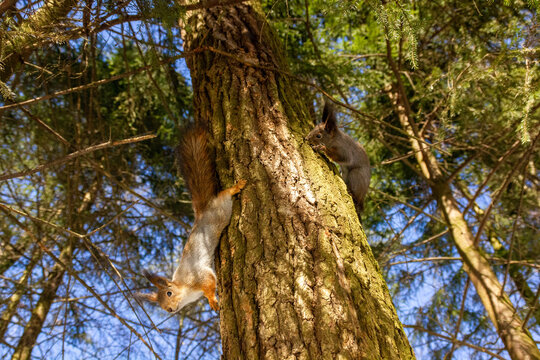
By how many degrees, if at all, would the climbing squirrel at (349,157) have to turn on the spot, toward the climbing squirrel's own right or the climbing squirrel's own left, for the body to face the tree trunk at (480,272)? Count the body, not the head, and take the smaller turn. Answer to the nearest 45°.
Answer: approximately 135° to the climbing squirrel's own right

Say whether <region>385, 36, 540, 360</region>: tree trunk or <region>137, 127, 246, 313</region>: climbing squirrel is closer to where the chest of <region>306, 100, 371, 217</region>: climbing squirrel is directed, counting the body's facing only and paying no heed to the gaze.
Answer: the climbing squirrel

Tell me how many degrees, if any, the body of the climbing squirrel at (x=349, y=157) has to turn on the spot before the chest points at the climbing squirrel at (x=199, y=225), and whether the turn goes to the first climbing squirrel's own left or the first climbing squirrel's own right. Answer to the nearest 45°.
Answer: approximately 45° to the first climbing squirrel's own left
